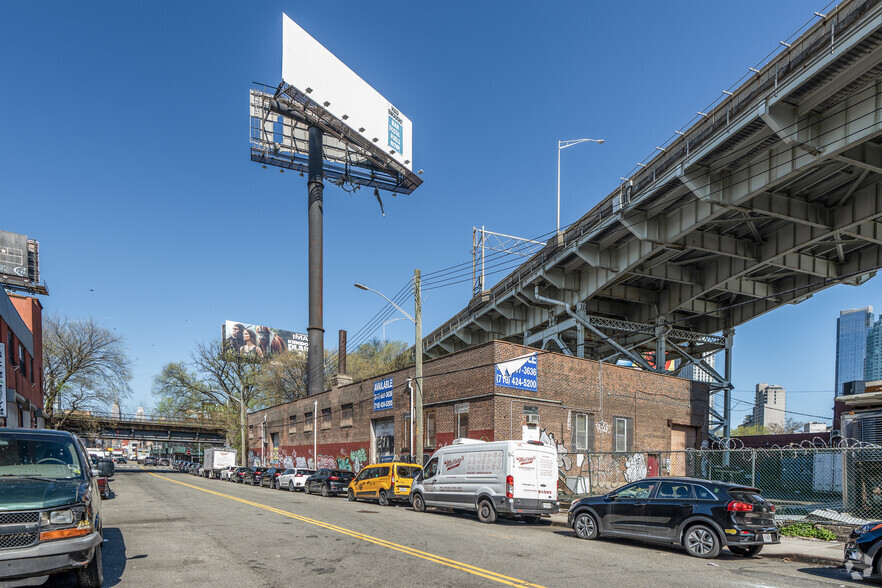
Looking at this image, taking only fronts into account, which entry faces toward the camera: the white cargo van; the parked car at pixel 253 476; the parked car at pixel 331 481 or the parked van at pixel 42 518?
the parked van at pixel 42 518

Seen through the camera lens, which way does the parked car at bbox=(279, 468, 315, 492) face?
facing away from the viewer and to the left of the viewer

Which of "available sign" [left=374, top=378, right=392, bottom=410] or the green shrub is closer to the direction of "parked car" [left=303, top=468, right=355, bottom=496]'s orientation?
the available sign
